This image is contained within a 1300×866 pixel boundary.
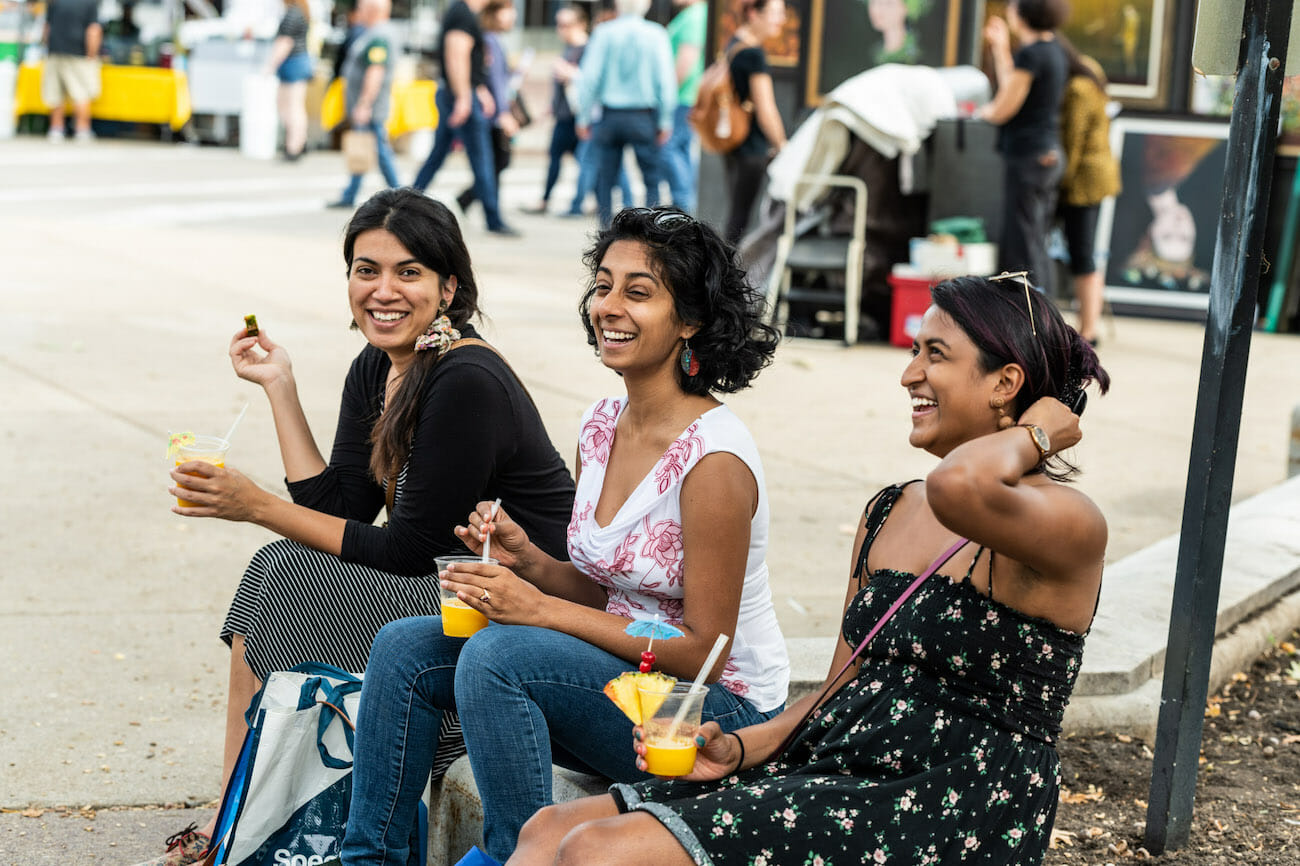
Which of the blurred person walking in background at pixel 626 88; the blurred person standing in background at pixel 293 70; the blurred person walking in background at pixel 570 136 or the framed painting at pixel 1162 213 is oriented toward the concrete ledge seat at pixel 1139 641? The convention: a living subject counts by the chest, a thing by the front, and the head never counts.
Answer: the framed painting

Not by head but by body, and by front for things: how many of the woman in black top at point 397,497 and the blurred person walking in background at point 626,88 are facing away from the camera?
1

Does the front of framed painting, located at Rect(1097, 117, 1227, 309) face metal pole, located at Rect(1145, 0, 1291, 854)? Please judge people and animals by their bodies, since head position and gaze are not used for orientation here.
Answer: yes

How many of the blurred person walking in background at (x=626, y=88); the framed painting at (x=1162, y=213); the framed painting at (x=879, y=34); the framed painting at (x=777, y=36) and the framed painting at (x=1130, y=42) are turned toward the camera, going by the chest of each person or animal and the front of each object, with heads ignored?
4

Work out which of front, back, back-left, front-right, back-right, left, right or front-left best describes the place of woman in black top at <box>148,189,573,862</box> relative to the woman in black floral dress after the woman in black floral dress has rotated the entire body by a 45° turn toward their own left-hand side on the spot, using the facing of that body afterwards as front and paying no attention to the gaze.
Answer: back-right

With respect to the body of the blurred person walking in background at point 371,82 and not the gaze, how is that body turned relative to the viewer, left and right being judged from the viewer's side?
facing to the left of the viewer

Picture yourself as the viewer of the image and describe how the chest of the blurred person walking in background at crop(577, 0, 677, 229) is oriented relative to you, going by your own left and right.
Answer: facing away from the viewer
